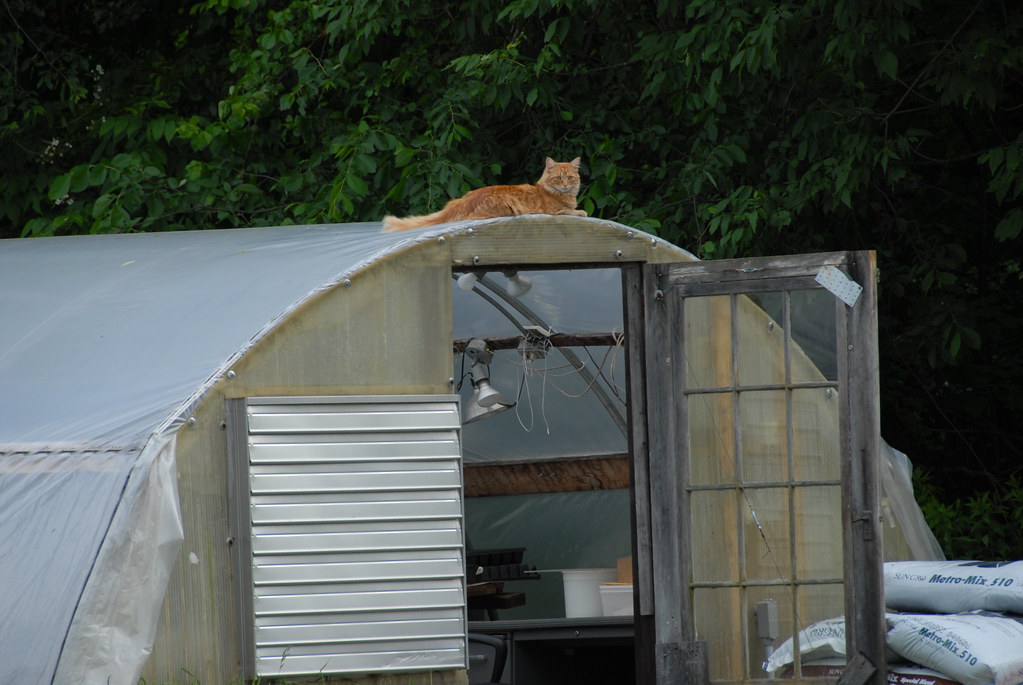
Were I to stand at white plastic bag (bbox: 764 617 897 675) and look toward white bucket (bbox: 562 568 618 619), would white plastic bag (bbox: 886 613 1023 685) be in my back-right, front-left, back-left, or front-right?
back-right

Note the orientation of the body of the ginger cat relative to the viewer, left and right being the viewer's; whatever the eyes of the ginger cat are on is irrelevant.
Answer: facing to the right of the viewer

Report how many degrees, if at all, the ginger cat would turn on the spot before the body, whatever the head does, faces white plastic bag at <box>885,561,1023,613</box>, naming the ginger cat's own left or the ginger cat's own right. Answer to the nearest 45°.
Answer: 0° — it already faces it

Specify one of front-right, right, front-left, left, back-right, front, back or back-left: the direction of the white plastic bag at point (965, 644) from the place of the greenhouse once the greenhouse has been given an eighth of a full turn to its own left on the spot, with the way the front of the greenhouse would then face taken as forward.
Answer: front

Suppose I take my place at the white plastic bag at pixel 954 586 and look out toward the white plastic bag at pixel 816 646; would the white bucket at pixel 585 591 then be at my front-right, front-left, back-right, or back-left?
front-right

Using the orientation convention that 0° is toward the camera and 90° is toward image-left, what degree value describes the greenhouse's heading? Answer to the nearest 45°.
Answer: approximately 315°
